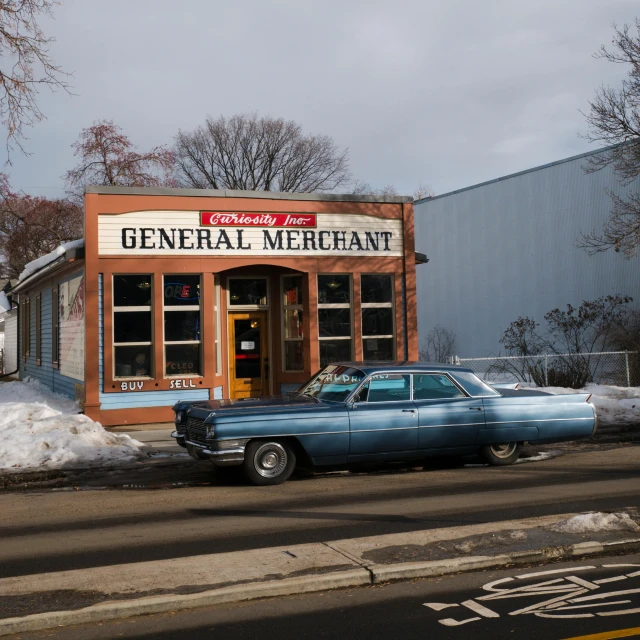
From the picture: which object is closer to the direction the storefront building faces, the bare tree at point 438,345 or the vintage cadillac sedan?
the vintage cadillac sedan

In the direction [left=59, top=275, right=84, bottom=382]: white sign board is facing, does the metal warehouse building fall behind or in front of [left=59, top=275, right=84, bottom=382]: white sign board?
behind

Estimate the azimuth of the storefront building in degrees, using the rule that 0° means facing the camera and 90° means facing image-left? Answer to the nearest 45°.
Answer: approximately 0°

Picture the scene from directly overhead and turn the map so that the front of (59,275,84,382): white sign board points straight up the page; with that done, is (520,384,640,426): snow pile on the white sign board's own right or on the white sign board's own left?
on the white sign board's own left

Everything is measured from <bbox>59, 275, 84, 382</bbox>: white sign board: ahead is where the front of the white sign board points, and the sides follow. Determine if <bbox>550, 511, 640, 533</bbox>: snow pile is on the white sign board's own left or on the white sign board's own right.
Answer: on the white sign board's own left

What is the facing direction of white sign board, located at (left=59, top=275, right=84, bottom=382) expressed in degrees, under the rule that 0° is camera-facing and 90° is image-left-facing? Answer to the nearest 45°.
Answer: approximately 45°

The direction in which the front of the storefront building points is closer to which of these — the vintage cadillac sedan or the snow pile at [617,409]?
the vintage cadillac sedan

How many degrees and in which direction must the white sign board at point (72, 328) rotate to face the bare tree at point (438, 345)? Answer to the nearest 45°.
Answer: approximately 180°

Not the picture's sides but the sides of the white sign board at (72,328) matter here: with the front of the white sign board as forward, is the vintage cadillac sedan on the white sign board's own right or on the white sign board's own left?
on the white sign board's own left

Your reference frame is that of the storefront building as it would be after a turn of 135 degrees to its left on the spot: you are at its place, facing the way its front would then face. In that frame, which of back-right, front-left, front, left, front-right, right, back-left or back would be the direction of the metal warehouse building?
front
